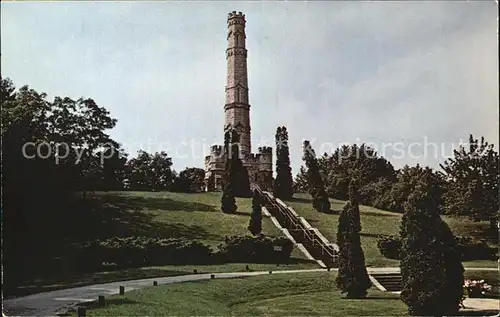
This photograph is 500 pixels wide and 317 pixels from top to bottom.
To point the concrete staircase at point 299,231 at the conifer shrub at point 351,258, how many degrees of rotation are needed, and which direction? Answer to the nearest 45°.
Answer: approximately 45° to its right

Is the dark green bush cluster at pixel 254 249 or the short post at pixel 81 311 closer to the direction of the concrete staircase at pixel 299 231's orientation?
the short post

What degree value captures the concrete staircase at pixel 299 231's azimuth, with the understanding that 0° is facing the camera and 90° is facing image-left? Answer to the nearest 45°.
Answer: approximately 315°

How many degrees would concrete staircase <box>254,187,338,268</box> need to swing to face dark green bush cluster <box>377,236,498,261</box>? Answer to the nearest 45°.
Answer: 0° — it already faces it

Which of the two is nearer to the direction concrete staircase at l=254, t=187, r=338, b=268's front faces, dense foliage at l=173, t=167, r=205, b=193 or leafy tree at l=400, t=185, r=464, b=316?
the leafy tree

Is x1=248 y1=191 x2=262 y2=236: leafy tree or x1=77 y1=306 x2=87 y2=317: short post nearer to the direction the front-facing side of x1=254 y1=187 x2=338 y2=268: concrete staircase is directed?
the short post

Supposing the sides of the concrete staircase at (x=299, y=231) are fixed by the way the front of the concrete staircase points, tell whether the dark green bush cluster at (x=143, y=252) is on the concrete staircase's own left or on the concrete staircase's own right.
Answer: on the concrete staircase's own right
